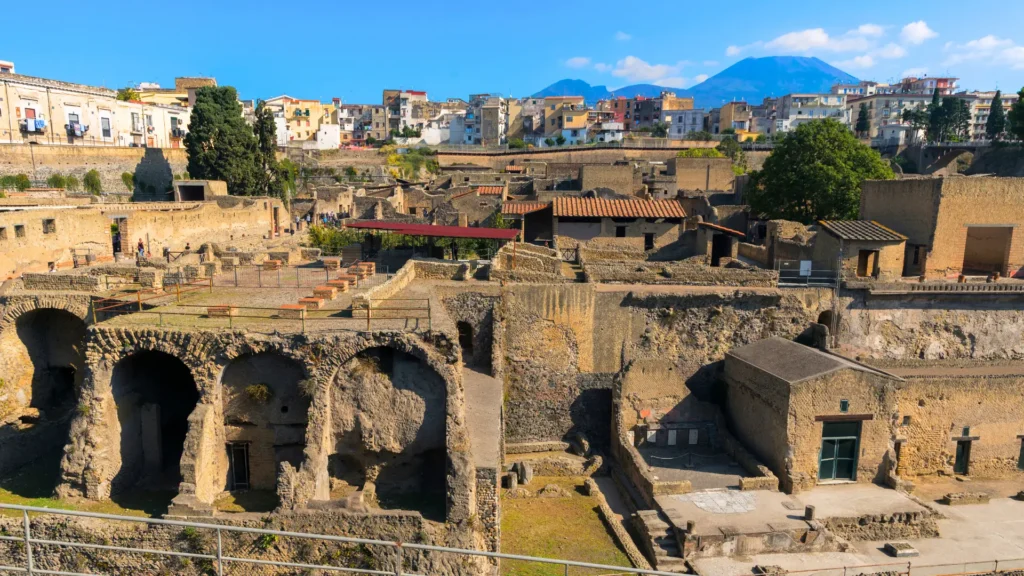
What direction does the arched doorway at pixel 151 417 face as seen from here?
toward the camera

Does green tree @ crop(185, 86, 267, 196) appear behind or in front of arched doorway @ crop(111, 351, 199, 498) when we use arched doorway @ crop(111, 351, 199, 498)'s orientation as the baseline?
behind

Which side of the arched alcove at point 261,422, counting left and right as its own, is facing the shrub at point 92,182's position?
back

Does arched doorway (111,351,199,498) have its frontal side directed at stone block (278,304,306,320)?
no

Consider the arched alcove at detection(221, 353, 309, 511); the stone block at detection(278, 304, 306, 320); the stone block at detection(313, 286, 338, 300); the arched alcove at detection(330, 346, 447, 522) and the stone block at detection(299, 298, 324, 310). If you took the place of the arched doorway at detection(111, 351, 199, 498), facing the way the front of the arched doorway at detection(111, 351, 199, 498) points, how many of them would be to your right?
0

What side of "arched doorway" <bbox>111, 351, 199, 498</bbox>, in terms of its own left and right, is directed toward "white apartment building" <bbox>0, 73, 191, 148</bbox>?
back

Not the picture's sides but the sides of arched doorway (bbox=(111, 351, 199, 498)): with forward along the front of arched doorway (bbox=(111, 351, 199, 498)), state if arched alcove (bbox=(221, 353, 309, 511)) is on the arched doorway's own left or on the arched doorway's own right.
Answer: on the arched doorway's own left

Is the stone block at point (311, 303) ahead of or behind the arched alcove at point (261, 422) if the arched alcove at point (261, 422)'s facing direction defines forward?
behind

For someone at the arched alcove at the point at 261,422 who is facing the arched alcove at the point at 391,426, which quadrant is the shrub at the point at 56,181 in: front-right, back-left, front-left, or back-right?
back-left

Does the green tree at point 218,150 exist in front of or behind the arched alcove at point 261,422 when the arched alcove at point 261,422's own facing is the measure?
behind

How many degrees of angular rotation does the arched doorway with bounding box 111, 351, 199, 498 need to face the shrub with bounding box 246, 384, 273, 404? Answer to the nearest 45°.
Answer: approximately 45° to its left

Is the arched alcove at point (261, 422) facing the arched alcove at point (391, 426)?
no

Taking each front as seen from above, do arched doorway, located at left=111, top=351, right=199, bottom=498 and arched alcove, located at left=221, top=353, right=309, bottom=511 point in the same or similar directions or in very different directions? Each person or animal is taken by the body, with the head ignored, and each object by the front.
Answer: same or similar directions

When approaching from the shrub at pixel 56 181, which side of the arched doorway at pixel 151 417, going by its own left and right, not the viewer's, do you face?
back

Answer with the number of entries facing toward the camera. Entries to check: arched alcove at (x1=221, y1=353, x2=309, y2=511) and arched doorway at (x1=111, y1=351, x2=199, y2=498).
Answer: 2
